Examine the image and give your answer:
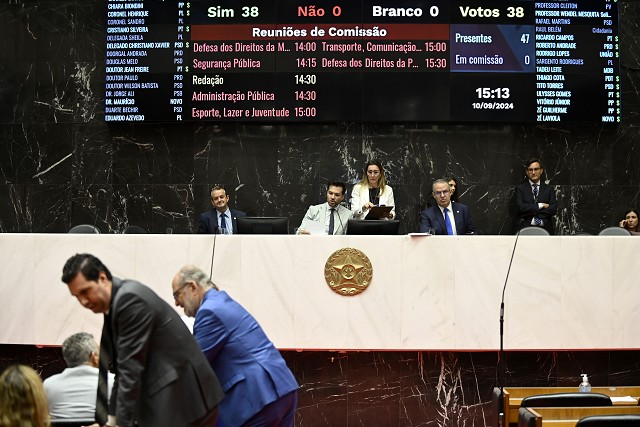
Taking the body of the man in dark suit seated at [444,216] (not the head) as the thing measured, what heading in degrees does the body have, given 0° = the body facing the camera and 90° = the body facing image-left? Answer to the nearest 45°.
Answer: approximately 0°

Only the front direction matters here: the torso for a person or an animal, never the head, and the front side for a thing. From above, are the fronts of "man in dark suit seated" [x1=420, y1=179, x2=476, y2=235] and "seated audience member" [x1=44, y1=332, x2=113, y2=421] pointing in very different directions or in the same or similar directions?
very different directions

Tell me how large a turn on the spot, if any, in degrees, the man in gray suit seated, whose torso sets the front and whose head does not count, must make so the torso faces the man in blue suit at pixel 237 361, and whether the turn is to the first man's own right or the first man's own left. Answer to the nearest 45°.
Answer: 0° — they already face them

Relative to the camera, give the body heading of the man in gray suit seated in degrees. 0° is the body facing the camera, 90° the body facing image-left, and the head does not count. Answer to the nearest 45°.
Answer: approximately 0°

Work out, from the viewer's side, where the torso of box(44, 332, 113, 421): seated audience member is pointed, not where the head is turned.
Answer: away from the camera

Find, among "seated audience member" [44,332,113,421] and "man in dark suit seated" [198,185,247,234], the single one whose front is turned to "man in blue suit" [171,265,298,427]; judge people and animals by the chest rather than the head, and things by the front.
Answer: the man in dark suit seated

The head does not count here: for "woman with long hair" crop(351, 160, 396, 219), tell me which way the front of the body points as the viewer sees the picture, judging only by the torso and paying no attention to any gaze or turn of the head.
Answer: toward the camera

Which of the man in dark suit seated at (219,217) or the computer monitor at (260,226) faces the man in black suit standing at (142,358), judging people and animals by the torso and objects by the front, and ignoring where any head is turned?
the man in dark suit seated

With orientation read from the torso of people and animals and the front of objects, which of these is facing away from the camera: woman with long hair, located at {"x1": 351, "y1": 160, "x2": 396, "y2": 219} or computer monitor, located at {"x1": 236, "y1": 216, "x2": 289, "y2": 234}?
the computer monitor

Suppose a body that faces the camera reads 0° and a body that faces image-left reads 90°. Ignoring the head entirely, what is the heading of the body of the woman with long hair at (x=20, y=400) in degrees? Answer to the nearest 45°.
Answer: approximately 180°

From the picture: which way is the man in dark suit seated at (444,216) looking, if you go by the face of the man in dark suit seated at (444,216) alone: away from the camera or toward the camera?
toward the camera

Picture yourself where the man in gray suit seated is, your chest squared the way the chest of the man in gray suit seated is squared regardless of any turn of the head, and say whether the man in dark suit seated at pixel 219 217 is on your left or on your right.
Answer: on your right

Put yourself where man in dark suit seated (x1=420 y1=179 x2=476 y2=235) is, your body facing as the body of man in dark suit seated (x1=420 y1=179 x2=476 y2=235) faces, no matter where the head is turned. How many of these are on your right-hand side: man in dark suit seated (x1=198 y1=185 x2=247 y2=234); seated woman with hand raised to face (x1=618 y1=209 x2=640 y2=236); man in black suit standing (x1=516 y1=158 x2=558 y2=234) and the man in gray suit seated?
2

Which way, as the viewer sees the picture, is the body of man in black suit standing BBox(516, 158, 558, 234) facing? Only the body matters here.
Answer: toward the camera
